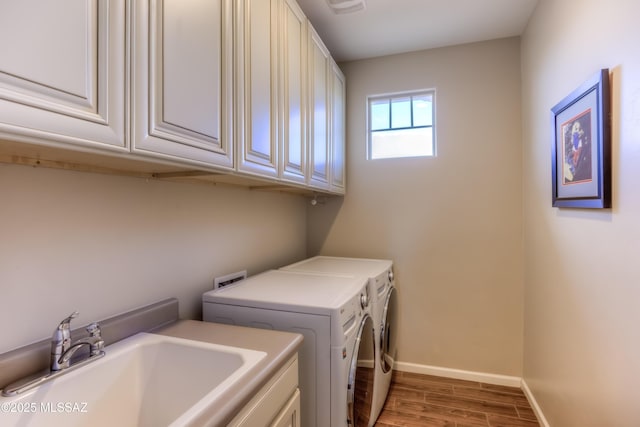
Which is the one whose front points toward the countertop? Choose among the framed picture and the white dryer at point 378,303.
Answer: the framed picture

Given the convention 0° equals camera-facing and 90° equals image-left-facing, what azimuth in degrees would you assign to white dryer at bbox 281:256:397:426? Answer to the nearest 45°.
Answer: approximately 270°

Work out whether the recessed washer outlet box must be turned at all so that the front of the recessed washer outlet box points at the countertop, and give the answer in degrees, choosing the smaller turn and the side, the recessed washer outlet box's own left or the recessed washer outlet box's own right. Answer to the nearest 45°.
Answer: approximately 45° to the recessed washer outlet box's own right

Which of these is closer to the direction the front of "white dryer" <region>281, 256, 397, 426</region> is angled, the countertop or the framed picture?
the framed picture

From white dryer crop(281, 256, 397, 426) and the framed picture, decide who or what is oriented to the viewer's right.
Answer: the white dryer

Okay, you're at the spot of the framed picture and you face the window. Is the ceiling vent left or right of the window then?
left

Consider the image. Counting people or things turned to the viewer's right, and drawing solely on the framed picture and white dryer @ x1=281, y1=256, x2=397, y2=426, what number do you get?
1

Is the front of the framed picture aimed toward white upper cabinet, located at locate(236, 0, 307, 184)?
yes

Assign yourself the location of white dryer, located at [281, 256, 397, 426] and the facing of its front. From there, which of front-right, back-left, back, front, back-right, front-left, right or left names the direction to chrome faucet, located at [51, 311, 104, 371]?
back-right

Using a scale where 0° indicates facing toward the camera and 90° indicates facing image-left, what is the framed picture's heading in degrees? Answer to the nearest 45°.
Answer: approximately 45°
